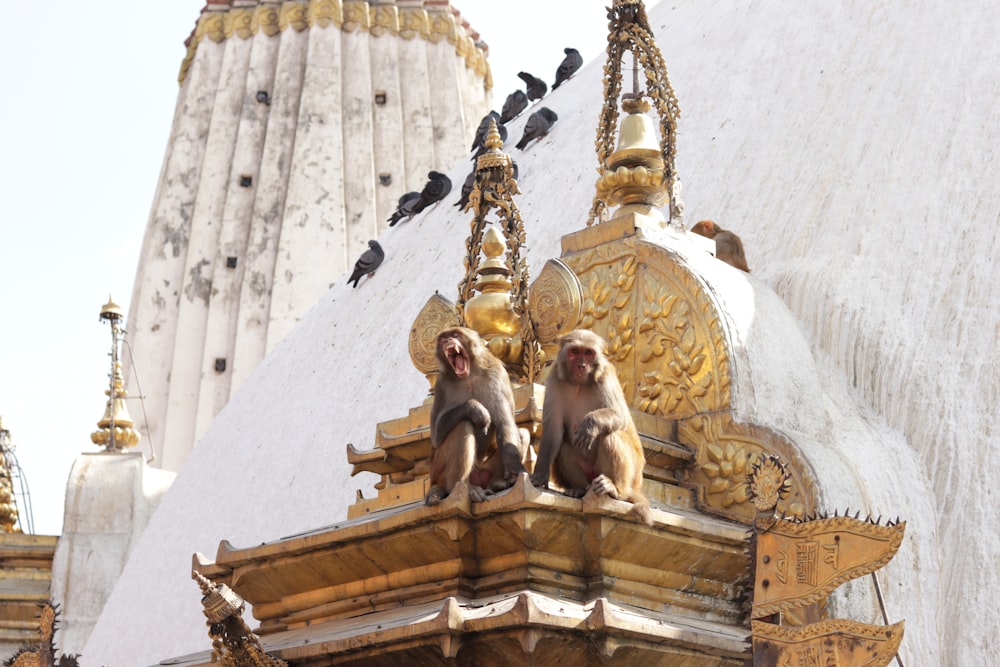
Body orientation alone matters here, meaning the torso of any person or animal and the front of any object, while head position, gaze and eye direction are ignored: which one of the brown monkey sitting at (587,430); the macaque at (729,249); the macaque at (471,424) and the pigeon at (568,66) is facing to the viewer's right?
the pigeon

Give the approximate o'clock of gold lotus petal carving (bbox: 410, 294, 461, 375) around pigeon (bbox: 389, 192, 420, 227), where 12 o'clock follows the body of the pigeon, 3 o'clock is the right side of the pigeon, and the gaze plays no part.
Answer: The gold lotus petal carving is roughly at 3 o'clock from the pigeon.

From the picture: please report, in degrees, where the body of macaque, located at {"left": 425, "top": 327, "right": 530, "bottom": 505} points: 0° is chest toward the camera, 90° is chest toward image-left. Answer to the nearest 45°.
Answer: approximately 45°

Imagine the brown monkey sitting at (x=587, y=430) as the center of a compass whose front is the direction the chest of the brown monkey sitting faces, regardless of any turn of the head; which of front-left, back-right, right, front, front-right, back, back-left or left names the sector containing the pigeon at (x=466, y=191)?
back

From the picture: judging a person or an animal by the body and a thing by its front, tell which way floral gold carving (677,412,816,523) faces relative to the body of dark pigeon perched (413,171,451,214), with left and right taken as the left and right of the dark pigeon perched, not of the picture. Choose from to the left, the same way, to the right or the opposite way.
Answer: to the right

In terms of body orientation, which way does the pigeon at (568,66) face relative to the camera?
to the viewer's right

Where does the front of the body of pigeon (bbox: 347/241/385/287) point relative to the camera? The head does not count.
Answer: to the viewer's right

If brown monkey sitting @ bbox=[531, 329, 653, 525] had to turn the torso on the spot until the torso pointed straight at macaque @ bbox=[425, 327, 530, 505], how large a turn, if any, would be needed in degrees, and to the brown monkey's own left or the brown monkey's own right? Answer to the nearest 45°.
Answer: approximately 90° to the brown monkey's own right
